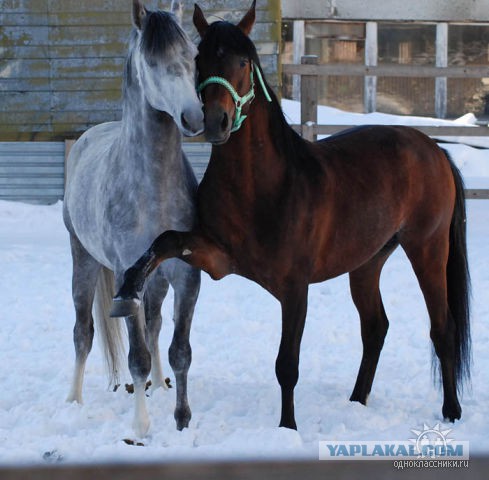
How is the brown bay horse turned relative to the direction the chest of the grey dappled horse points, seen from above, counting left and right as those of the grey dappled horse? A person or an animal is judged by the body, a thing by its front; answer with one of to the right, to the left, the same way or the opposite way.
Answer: to the right

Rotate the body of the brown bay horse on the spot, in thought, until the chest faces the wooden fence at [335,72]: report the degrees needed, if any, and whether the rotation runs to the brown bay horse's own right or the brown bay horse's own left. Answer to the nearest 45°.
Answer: approximately 135° to the brown bay horse's own right

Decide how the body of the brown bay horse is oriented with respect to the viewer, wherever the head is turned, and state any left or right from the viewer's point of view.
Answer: facing the viewer and to the left of the viewer

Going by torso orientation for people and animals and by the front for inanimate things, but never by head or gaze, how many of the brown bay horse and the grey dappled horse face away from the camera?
0
